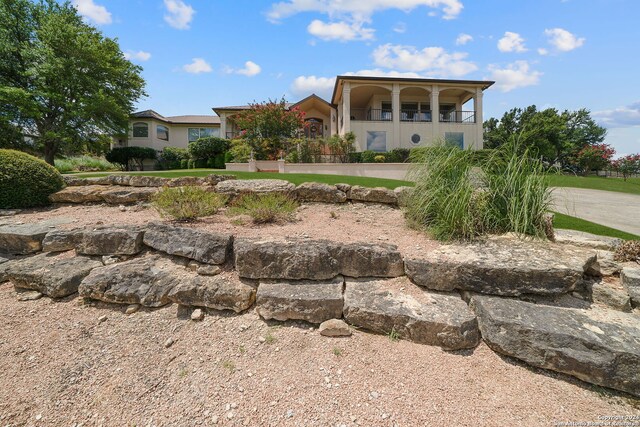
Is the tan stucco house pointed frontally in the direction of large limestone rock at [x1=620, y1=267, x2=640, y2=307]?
yes

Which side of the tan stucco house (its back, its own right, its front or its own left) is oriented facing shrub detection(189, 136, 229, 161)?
right

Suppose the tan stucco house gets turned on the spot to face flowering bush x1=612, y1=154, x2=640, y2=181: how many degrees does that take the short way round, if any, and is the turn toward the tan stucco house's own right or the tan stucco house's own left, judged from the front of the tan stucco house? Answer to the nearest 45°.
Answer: approximately 90° to the tan stucco house's own left

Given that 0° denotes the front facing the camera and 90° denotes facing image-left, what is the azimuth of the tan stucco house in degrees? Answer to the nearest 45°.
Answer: approximately 0°

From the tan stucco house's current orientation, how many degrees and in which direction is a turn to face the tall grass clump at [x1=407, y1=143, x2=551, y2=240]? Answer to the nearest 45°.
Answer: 0° — it already faces it

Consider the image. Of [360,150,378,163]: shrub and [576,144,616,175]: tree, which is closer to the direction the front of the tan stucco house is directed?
the shrub

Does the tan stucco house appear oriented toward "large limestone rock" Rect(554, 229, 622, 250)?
yes
